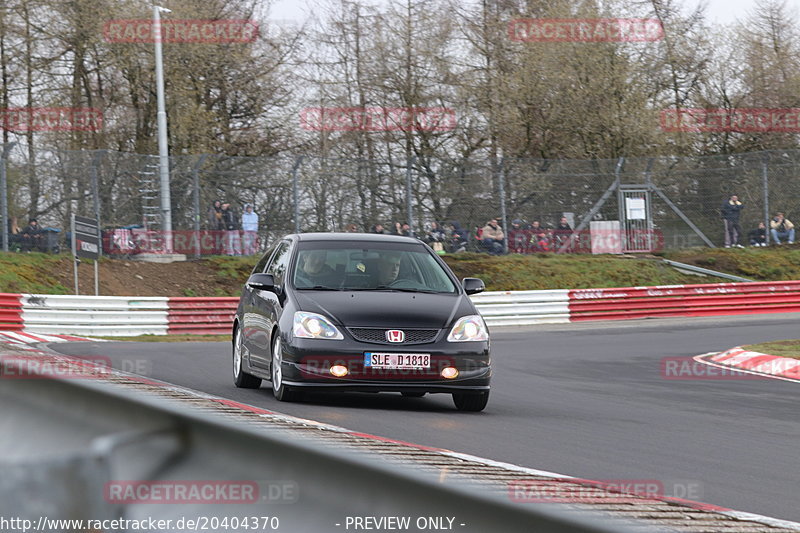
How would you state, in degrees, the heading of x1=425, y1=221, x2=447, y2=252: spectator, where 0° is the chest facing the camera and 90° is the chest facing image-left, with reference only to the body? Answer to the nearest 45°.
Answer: approximately 0°

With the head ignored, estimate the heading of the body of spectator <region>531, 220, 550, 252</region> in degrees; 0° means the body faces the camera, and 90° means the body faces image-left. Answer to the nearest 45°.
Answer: approximately 0°

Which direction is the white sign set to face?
toward the camera

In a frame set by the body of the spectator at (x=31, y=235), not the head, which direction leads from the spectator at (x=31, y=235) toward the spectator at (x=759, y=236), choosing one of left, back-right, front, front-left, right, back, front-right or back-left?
left

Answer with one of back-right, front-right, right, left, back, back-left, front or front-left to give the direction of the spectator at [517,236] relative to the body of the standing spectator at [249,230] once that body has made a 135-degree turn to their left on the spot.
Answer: front-right

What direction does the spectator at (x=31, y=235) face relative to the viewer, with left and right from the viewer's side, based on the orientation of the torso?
facing the viewer

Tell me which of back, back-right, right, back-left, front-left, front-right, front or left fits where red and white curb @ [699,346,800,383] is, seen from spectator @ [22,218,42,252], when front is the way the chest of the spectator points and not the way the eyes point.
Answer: front-left

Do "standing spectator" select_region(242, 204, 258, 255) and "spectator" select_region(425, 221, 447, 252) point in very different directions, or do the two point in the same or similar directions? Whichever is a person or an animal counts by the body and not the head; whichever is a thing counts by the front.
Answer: same or similar directions

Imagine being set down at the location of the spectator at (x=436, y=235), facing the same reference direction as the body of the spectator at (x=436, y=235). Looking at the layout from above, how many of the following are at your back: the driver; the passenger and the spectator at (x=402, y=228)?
0

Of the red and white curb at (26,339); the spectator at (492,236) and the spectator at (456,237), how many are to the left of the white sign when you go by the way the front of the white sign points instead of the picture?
0

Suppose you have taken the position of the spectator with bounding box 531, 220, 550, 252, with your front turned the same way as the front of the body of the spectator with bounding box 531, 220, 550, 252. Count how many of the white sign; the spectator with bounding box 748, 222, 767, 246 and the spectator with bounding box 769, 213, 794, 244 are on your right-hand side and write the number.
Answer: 0

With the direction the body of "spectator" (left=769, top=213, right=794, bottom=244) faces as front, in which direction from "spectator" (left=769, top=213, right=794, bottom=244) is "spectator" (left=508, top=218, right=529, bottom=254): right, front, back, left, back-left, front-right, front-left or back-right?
front-right

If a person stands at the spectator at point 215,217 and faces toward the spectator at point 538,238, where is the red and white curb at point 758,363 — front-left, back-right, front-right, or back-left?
front-right
